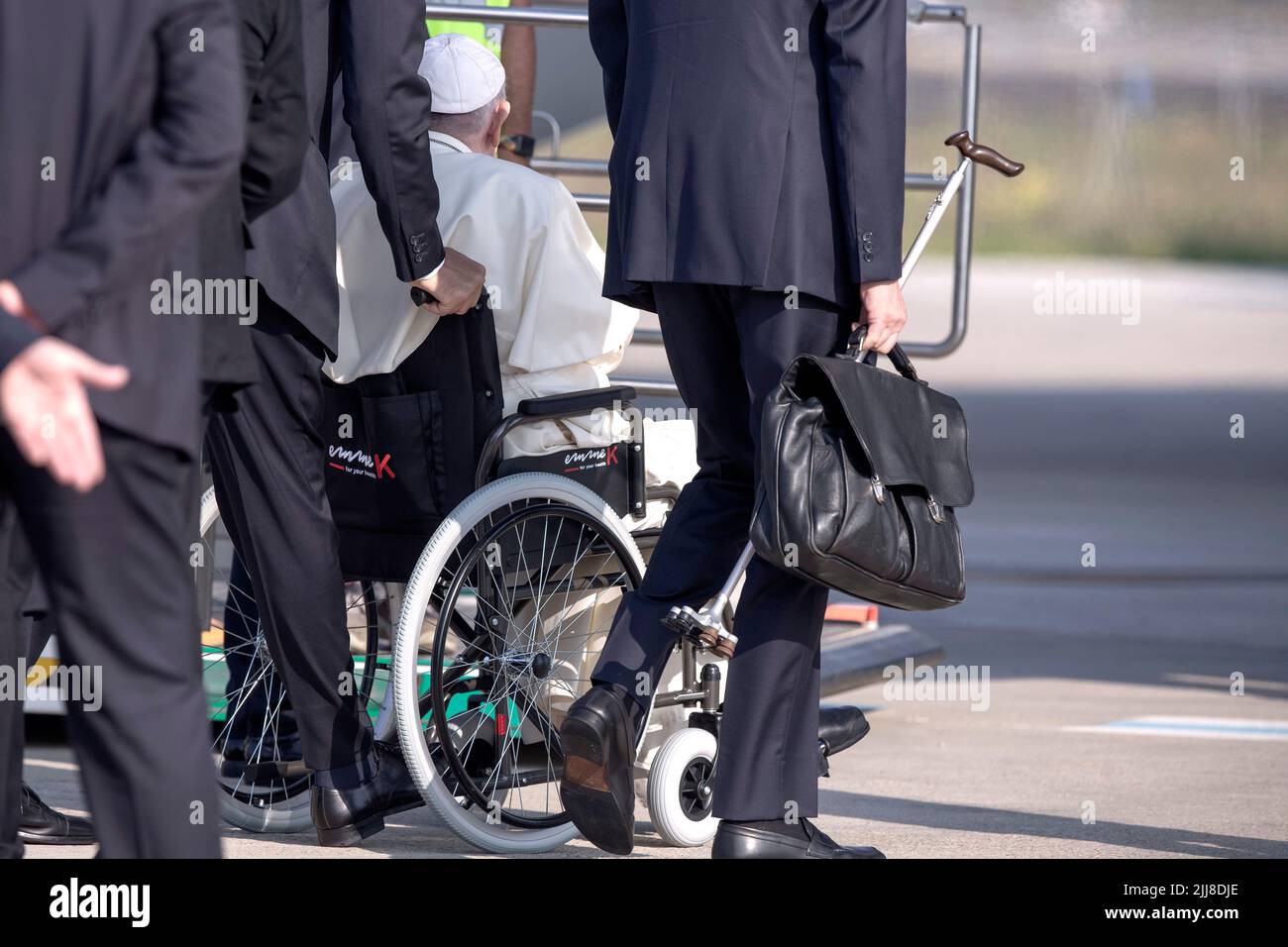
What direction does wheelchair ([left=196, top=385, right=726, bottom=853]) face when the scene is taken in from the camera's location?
facing away from the viewer and to the right of the viewer

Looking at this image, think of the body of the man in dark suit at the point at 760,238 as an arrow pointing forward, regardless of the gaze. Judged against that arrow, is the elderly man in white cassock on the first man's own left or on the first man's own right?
on the first man's own left

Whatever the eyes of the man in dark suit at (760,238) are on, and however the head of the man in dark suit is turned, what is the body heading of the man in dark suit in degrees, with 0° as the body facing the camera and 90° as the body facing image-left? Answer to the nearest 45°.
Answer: approximately 225°

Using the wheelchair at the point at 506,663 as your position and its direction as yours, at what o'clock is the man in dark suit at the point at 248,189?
The man in dark suit is roughly at 5 o'clock from the wheelchair.

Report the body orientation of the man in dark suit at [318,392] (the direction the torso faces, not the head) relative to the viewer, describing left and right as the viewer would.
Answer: facing away from the viewer and to the right of the viewer

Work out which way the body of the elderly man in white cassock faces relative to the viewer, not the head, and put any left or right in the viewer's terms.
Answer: facing away from the viewer and to the right of the viewer

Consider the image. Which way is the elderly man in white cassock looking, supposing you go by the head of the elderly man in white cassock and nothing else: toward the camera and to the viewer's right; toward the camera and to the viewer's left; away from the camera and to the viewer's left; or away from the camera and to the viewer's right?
away from the camera and to the viewer's right

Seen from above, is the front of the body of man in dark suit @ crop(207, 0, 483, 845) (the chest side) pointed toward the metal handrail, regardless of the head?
yes

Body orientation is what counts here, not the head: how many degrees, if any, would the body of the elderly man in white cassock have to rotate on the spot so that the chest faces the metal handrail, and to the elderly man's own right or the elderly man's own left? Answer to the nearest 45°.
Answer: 0° — they already face it
